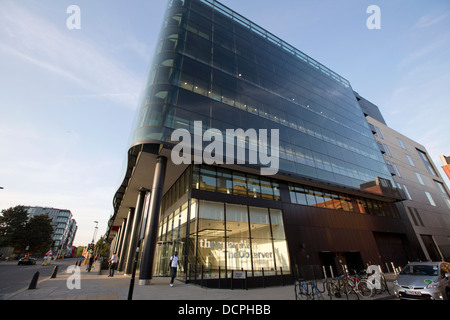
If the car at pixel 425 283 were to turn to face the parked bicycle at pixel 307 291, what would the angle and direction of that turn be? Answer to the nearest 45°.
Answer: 0° — it already faces it

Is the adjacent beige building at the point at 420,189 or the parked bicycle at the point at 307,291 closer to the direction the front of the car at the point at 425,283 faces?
the parked bicycle

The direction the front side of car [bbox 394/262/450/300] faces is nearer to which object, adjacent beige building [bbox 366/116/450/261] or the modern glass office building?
the modern glass office building

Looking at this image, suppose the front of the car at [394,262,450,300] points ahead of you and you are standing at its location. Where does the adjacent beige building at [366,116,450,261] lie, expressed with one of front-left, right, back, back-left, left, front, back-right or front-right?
back-right

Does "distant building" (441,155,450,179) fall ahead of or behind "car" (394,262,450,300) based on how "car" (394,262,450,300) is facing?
behind

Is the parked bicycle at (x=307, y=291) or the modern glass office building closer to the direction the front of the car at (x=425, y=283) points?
the parked bicycle

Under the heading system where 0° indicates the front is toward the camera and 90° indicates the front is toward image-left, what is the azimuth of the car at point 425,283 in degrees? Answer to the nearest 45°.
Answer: approximately 45°

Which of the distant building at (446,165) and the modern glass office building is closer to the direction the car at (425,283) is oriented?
the modern glass office building

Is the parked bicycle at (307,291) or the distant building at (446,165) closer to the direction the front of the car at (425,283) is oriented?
the parked bicycle
